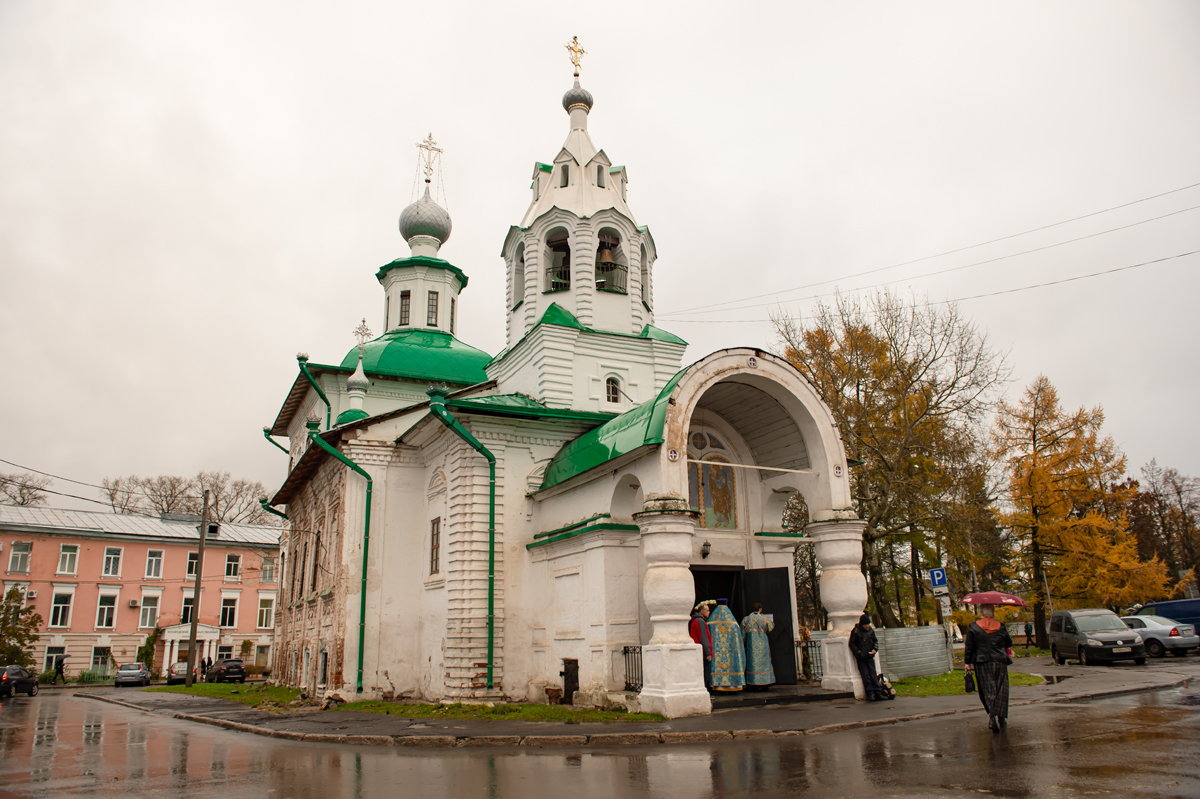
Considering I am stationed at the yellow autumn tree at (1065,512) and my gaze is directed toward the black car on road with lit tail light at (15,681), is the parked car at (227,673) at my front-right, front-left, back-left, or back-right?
front-right

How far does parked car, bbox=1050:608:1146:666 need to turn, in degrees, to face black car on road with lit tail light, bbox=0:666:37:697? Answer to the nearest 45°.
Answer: approximately 135° to its right

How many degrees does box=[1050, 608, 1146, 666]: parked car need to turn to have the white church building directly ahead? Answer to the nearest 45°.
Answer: approximately 90° to its right

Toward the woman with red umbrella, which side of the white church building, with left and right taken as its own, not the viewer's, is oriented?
front

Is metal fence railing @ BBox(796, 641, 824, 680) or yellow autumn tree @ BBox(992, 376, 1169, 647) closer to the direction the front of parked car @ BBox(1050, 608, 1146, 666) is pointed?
the metal fence railing

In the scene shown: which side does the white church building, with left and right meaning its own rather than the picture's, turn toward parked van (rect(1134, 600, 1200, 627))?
left

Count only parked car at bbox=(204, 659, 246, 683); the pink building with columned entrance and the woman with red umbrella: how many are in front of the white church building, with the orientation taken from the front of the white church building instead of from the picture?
1

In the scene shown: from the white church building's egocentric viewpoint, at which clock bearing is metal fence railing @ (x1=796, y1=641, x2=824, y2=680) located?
The metal fence railing is roughly at 12 o'clock from the white church building.

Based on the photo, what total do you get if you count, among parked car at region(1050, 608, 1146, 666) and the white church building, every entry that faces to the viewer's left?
0

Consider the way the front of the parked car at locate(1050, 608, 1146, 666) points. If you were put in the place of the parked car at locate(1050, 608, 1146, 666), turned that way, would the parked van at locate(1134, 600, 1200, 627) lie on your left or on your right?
on your left

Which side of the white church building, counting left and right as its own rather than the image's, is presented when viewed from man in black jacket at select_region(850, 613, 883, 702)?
front

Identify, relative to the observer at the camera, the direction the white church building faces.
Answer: facing the viewer and to the right of the viewer

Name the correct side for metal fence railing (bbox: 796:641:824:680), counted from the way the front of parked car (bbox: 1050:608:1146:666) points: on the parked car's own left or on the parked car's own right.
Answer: on the parked car's own right

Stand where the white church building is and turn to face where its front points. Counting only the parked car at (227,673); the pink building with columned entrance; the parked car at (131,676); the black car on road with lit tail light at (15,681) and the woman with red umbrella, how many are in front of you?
1
